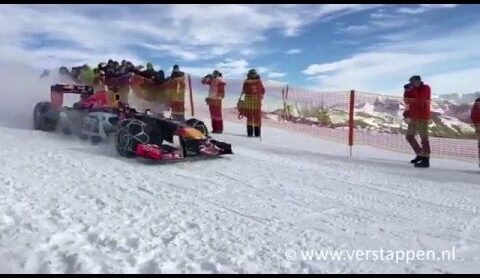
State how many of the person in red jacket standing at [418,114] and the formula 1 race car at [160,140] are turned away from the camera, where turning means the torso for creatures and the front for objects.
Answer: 0

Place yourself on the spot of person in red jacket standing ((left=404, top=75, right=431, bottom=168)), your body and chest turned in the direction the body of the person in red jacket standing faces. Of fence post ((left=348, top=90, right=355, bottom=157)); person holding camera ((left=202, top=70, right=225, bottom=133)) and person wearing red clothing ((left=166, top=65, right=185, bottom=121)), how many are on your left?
0

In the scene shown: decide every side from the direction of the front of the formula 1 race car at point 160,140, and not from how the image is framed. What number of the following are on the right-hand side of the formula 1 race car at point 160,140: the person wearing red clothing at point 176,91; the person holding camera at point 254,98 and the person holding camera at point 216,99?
0

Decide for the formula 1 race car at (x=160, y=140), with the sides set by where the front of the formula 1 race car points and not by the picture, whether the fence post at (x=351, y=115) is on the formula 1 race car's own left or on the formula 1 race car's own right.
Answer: on the formula 1 race car's own left

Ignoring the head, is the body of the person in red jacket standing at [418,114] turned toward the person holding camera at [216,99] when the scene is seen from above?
no

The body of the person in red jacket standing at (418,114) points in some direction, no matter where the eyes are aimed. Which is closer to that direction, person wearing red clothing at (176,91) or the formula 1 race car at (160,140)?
the formula 1 race car

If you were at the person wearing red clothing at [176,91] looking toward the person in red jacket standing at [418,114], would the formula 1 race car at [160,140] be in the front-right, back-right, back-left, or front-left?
front-right

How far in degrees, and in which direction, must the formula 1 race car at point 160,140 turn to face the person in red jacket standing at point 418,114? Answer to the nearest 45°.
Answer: approximately 45° to its left

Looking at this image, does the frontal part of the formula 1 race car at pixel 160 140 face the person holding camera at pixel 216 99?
no

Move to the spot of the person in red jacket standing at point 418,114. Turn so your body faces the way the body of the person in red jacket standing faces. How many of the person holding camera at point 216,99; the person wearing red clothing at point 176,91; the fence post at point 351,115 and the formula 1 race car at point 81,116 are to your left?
0

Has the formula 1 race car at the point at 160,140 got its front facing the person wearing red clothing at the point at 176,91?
no

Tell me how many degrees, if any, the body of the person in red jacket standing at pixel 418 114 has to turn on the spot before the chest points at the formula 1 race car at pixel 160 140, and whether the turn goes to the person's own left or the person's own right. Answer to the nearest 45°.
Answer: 0° — they already face it

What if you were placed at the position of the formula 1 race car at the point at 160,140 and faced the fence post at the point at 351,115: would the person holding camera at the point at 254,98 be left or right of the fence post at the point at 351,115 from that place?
left

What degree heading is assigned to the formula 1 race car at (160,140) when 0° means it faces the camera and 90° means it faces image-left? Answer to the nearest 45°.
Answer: approximately 315°

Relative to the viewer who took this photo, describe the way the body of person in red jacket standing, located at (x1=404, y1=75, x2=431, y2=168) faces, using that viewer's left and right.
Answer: facing the viewer and to the left of the viewer

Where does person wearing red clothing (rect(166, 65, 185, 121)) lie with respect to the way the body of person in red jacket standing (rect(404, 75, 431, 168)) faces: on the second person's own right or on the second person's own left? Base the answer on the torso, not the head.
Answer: on the second person's own right
